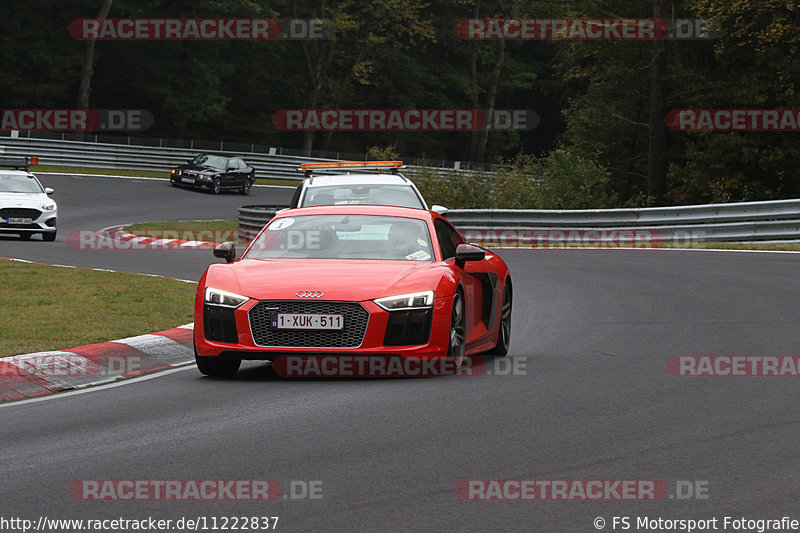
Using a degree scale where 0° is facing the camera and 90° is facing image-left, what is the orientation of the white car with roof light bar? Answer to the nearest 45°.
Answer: approximately 0°

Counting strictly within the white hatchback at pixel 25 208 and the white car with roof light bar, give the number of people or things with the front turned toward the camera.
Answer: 2

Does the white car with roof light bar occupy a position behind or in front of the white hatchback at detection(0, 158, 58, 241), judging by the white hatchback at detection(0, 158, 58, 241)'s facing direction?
in front

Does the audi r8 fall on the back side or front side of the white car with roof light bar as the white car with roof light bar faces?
on the front side

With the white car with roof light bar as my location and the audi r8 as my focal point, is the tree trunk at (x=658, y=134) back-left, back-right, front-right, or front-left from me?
back-left

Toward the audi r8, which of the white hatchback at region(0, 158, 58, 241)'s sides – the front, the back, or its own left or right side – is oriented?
front

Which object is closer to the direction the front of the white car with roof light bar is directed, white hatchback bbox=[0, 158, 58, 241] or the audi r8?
the audi r8

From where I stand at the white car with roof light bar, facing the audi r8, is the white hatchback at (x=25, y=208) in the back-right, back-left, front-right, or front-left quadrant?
back-right

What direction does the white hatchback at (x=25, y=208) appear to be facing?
toward the camera

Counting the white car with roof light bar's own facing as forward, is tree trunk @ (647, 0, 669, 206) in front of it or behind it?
behind
